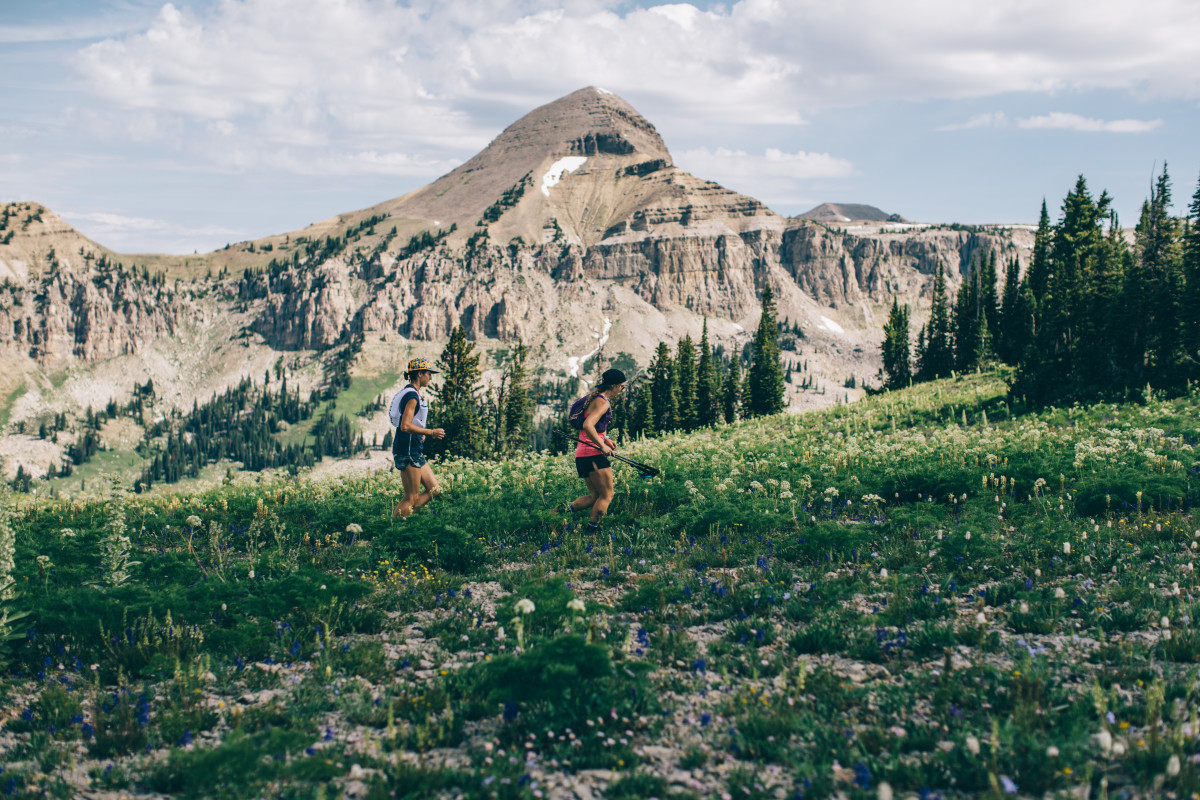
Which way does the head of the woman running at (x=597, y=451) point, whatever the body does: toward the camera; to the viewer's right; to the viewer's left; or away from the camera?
to the viewer's right

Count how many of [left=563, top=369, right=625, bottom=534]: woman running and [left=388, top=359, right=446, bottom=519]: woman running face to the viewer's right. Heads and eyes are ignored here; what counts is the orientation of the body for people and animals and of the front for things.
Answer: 2

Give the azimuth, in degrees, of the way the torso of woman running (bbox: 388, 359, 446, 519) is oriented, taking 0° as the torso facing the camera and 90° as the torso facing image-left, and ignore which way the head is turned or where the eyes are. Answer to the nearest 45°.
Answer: approximately 270°

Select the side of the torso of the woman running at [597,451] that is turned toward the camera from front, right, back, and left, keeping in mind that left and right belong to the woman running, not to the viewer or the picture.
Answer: right

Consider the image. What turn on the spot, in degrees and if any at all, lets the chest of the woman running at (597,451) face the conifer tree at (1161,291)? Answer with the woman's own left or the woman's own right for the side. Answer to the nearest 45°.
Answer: approximately 45° to the woman's own left
